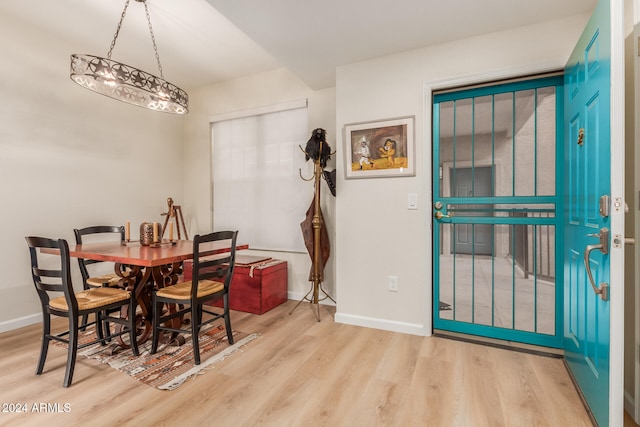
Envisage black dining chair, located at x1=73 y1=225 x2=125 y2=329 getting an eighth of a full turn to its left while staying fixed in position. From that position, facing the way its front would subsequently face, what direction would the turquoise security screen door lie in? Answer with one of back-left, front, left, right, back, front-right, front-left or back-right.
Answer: front-right

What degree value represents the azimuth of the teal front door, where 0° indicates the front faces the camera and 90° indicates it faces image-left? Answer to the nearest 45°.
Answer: approximately 90°

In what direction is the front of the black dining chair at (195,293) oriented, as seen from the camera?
facing away from the viewer and to the left of the viewer

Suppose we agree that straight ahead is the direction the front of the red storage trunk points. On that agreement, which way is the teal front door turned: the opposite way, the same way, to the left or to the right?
to the right

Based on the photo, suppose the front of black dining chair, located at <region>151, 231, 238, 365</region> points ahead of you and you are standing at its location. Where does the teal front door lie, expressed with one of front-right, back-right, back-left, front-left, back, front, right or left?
back

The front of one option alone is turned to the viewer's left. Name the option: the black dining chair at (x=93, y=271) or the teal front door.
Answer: the teal front door

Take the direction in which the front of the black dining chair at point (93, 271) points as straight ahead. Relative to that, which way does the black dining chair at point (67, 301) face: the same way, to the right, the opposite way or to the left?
to the left

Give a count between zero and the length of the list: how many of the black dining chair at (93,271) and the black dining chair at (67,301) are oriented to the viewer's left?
0

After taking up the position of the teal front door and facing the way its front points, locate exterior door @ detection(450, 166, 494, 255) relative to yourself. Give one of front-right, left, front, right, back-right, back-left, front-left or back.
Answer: front-right

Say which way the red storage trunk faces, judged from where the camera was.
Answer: facing the viewer and to the left of the viewer

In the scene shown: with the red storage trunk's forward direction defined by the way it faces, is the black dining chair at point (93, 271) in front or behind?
in front

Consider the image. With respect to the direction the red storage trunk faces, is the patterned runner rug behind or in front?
in front

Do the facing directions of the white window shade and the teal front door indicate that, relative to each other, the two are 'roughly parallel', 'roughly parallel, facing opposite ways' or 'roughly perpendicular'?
roughly perpendicular

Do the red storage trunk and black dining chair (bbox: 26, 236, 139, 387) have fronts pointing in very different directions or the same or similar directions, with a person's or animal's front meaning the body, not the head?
very different directions

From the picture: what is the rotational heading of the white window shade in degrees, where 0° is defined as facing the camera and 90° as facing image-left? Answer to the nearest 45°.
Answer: approximately 45°

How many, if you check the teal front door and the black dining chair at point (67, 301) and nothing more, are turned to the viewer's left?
1

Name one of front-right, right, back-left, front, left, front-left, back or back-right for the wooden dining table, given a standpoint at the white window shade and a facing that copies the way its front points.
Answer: front
